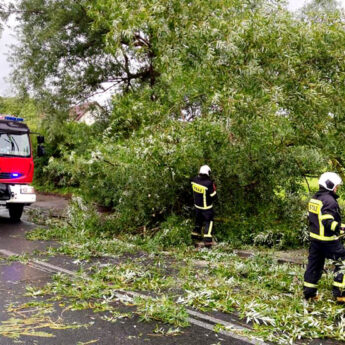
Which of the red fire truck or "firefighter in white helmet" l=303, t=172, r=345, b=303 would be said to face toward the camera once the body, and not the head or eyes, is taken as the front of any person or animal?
the red fire truck

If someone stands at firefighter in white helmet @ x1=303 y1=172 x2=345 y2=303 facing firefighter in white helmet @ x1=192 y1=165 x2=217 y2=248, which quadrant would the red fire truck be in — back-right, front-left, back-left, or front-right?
front-left

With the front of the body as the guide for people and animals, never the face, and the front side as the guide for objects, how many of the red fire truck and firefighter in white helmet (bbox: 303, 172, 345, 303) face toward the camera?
1

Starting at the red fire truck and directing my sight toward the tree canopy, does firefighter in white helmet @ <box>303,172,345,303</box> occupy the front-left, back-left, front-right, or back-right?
front-right

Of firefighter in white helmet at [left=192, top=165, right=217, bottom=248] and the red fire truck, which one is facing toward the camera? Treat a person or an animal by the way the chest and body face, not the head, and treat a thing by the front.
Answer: the red fire truck

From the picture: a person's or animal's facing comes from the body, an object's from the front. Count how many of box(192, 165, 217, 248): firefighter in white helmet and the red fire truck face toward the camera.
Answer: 1

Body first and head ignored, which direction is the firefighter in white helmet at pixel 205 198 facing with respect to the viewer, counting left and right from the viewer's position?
facing away from the viewer and to the right of the viewer

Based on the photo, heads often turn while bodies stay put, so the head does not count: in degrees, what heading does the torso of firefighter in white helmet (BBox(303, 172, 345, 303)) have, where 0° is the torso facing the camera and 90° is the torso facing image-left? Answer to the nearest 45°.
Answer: approximately 225°

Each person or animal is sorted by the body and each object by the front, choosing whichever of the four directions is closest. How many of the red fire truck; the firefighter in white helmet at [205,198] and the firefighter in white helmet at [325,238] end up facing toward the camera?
1

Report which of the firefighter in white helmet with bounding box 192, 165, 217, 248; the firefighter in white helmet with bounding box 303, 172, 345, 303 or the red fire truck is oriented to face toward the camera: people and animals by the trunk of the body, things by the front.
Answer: the red fire truck

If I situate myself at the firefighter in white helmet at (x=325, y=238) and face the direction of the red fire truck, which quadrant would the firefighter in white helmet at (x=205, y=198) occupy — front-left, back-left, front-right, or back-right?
front-right

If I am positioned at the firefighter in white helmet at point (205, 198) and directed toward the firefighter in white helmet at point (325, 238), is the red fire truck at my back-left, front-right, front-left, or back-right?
back-right

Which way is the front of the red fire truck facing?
toward the camera

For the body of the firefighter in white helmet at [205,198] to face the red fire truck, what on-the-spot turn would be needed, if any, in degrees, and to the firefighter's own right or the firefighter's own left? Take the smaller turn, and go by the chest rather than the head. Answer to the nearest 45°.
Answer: approximately 90° to the firefighter's own left
